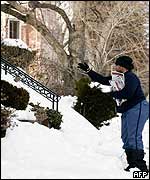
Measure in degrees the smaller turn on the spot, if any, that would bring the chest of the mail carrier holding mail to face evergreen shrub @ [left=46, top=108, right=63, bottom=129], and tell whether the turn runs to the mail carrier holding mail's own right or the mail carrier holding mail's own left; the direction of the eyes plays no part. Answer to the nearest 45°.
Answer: approximately 45° to the mail carrier holding mail's own right

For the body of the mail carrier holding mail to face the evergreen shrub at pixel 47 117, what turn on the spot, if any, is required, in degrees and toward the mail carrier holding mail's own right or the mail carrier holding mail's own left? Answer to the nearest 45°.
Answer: approximately 45° to the mail carrier holding mail's own right

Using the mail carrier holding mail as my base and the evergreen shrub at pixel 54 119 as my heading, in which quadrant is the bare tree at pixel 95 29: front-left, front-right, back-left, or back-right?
front-right

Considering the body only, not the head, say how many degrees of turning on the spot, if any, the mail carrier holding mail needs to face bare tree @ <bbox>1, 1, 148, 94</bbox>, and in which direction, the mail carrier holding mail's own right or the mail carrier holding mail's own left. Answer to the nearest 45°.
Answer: approximately 90° to the mail carrier holding mail's own right

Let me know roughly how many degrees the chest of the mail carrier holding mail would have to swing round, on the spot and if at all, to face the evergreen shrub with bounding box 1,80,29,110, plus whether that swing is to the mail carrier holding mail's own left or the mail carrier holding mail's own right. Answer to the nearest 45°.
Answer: approximately 45° to the mail carrier holding mail's own right

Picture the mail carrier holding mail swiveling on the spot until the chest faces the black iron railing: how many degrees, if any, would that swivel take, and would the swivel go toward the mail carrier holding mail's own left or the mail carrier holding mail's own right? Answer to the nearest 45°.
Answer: approximately 45° to the mail carrier holding mail's own right

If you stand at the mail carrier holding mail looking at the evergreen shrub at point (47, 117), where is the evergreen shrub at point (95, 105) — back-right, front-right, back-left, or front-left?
front-right

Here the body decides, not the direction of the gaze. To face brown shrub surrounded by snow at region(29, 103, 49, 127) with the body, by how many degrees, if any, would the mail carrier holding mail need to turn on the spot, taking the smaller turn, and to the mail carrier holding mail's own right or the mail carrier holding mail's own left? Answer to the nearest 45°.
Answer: approximately 45° to the mail carrier holding mail's own right

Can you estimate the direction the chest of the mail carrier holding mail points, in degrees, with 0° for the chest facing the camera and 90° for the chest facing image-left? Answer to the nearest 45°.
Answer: approximately 90°

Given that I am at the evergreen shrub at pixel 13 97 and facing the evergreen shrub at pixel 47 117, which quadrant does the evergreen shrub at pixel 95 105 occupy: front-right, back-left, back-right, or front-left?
front-left

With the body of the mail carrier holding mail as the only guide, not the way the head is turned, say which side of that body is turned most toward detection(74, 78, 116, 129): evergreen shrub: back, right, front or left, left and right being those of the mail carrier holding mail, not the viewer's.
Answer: right
